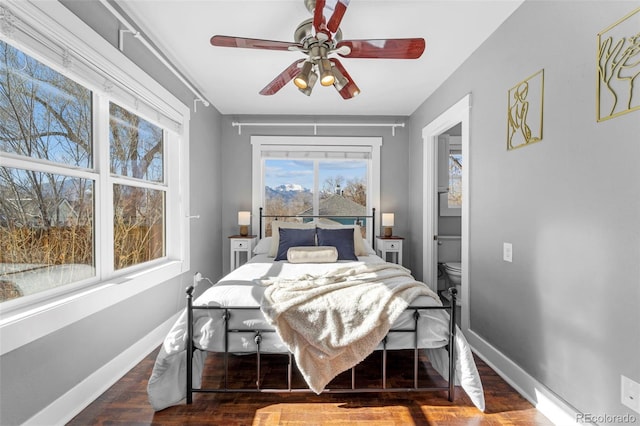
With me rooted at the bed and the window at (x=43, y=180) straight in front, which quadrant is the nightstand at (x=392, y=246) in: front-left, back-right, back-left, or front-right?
back-right

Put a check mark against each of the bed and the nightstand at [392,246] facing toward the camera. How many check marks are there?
2

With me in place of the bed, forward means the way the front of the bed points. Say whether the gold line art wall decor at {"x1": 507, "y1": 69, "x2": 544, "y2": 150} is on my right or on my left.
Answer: on my left

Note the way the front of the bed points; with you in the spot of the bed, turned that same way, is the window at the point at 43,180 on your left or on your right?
on your right

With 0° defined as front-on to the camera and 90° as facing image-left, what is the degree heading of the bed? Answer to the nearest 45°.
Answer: approximately 0°

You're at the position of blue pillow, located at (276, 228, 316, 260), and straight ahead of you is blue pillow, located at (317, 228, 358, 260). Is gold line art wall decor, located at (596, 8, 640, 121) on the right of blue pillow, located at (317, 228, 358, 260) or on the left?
right

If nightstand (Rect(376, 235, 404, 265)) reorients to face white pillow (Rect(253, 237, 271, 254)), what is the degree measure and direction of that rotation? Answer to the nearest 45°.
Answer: approximately 90° to its right

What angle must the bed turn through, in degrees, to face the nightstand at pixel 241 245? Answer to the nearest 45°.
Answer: approximately 135° to its right
